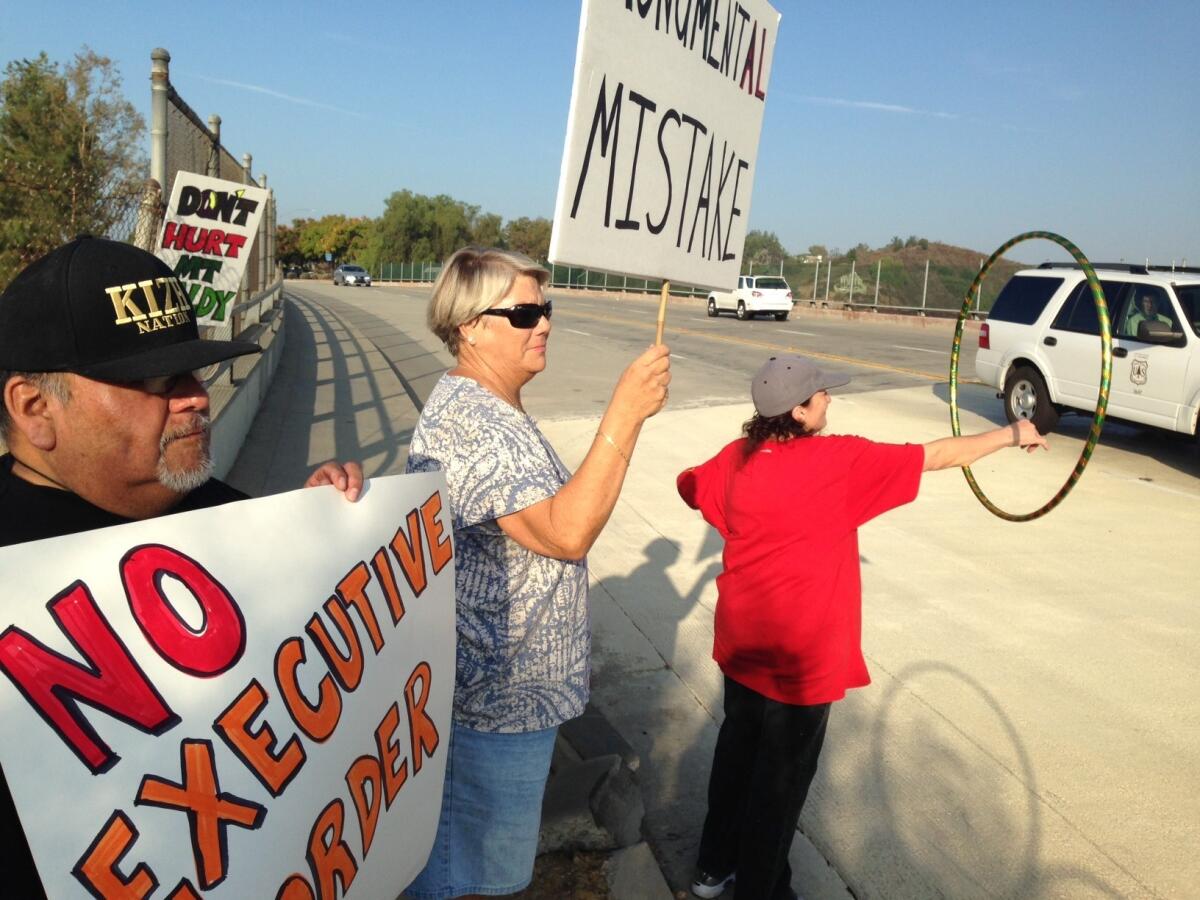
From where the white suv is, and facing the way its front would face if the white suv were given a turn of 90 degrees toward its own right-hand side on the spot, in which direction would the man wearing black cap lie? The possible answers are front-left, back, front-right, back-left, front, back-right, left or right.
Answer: back-right

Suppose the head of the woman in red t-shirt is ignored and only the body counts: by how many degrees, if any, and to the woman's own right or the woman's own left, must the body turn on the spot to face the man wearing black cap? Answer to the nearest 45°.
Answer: approximately 180°

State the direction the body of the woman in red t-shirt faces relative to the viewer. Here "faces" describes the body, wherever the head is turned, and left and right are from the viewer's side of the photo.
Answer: facing away from the viewer and to the right of the viewer

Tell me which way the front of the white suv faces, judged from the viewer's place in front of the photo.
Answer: facing away from the viewer and to the left of the viewer

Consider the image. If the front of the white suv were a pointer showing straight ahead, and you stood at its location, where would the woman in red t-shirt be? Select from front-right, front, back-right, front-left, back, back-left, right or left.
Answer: back-left

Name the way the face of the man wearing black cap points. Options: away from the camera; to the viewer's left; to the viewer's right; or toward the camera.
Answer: to the viewer's right

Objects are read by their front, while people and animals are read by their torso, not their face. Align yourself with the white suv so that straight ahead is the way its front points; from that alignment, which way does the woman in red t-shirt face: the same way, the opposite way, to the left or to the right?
to the right

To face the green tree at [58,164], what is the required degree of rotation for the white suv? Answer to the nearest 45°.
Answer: approximately 135° to its left

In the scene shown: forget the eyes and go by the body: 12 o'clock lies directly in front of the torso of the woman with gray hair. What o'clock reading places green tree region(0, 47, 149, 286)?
The green tree is roughly at 8 o'clock from the woman with gray hair.

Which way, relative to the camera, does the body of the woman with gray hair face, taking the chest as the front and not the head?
to the viewer's right

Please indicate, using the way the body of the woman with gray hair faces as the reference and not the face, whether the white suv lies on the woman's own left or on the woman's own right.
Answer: on the woman's own left

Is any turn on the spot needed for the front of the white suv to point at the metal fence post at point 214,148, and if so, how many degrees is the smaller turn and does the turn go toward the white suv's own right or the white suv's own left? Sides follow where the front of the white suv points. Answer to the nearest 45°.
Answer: approximately 135° to the white suv's own left
